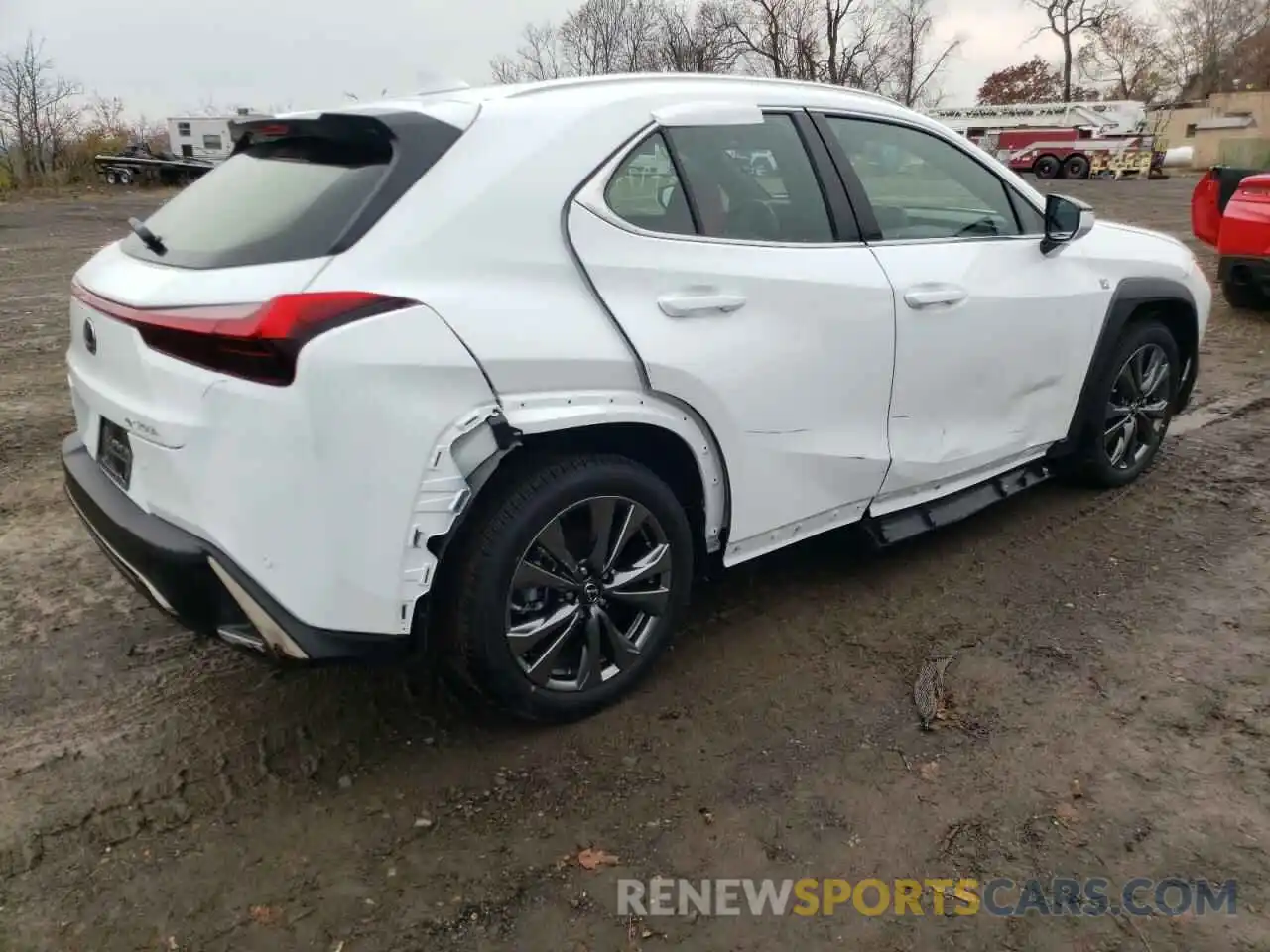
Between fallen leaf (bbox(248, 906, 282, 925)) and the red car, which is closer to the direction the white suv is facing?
the red car

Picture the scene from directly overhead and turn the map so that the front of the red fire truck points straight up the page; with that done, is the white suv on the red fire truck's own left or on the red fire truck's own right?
on the red fire truck's own left

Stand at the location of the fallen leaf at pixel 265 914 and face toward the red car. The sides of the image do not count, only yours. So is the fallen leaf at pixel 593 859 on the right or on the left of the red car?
right

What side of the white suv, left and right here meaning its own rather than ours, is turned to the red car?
front

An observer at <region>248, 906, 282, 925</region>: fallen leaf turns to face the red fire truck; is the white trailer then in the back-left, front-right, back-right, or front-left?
front-left

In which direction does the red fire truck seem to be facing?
to the viewer's left
